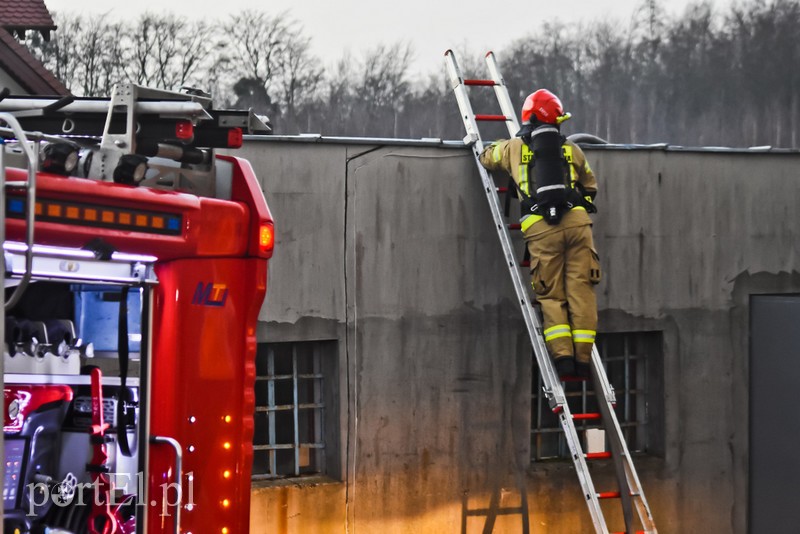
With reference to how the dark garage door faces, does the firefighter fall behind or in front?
in front

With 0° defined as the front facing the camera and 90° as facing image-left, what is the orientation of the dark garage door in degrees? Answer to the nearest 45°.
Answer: approximately 0°

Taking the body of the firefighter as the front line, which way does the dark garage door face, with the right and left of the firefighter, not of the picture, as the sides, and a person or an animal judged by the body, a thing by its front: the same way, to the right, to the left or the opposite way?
the opposite way

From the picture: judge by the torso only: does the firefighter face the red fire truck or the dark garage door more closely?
the dark garage door

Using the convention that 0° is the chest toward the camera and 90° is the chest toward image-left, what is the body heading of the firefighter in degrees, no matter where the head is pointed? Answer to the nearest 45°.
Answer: approximately 180°

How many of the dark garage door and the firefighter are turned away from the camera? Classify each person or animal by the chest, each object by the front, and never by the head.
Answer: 1

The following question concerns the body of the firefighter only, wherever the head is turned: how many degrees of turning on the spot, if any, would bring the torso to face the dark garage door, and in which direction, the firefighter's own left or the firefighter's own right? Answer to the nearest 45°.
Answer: approximately 45° to the firefighter's own right

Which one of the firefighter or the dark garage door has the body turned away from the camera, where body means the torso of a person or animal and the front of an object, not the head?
the firefighter

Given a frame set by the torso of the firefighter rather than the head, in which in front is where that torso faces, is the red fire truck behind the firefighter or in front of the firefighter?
behind

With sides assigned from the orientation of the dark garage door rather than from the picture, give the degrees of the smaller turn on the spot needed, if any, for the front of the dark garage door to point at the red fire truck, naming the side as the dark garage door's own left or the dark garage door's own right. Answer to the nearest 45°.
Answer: approximately 45° to the dark garage door's own right
